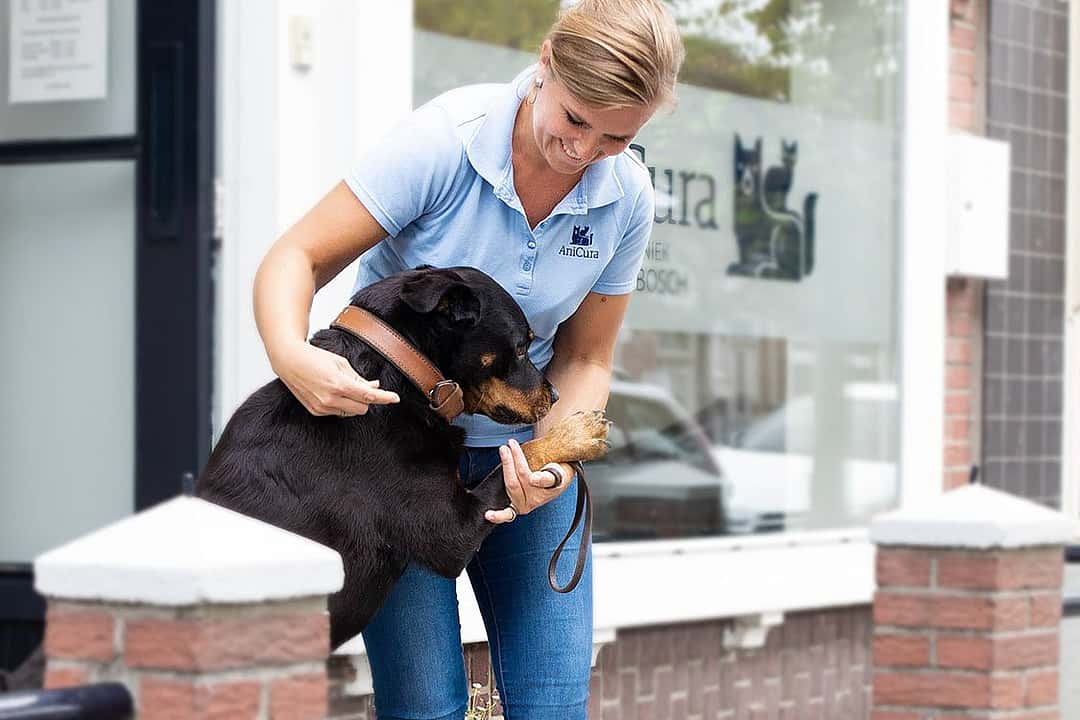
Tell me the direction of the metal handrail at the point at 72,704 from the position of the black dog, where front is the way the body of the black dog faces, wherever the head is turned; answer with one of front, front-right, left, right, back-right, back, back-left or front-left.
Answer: back-right

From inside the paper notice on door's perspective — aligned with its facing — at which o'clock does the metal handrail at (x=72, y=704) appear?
The metal handrail is roughly at 12 o'clock from the paper notice on door.

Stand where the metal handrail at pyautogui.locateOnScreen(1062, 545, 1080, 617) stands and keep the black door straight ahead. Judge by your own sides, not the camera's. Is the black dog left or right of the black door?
left

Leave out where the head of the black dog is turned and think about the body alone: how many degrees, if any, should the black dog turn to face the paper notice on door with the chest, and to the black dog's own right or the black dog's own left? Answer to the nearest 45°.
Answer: approximately 135° to the black dog's own left

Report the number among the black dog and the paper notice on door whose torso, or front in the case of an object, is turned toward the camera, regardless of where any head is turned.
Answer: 1

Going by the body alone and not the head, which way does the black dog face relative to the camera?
to the viewer's right

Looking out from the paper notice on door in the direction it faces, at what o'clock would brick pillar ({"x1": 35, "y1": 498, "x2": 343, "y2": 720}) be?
The brick pillar is roughly at 12 o'clock from the paper notice on door.

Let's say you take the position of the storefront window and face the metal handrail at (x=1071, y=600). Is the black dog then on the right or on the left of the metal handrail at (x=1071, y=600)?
right

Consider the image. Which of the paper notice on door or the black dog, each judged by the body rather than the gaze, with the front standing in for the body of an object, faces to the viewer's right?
the black dog

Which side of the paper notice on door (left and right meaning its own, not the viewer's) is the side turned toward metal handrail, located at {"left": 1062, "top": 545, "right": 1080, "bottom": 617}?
left

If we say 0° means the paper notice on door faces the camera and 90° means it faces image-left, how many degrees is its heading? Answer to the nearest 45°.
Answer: approximately 0°

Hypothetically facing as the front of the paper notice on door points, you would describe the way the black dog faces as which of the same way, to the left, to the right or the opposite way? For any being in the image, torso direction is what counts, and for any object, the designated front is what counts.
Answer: to the left
